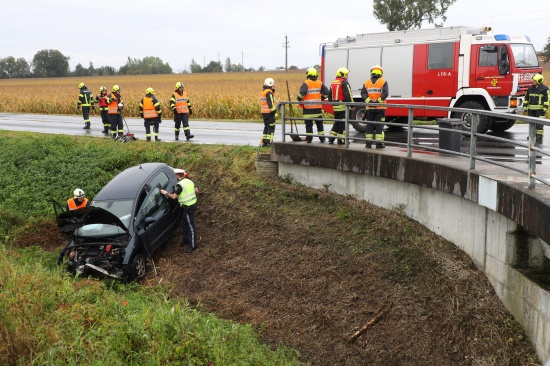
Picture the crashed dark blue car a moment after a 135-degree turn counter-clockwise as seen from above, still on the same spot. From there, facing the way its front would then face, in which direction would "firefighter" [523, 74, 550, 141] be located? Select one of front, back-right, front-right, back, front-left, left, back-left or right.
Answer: front

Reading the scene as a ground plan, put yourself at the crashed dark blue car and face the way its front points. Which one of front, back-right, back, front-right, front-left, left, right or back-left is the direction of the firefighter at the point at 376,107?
back-left

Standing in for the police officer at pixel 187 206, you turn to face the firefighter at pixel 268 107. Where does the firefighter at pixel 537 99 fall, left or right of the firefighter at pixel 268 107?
right

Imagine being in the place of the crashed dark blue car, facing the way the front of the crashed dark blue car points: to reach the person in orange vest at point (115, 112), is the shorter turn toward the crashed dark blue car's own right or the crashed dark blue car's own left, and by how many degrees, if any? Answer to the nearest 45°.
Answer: approximately 135° to the crashed dark blue car's own right

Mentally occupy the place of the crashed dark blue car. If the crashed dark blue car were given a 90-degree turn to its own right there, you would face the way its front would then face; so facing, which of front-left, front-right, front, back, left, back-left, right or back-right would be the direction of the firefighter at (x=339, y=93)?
back-right

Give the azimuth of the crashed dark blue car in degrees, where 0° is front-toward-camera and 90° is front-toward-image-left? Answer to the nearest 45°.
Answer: approximately 45°
